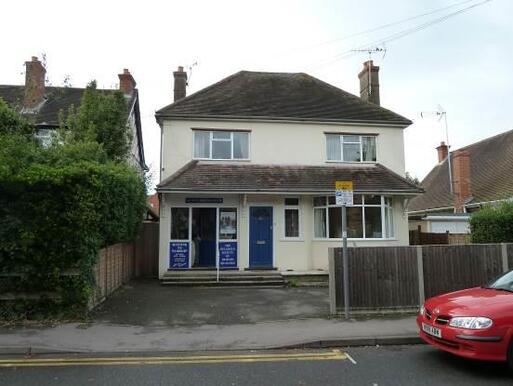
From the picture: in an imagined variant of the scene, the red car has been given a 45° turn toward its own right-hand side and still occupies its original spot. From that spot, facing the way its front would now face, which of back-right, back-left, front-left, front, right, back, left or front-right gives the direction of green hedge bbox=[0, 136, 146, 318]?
front

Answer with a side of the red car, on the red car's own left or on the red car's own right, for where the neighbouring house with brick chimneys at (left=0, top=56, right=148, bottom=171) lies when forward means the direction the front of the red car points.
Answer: on the red car's own right

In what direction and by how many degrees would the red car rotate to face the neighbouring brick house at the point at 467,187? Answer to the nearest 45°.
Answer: approximately 135° to its right

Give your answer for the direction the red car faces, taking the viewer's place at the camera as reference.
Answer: facing the viewer and to the left of the viewer

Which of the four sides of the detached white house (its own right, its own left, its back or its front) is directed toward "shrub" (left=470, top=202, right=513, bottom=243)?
left

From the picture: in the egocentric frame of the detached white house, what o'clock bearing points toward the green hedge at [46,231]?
The green hedge is roughly at 1 o'clock from the detached white house.

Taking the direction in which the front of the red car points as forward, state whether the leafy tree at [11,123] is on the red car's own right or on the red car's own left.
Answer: on the red car's own right

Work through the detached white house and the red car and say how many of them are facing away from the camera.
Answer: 0

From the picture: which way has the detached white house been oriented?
toward the camera

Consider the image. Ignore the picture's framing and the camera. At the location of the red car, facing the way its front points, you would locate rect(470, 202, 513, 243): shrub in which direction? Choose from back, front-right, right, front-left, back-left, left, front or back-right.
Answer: back-right

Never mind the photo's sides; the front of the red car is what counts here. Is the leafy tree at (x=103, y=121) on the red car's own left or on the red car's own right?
on the red car's own right

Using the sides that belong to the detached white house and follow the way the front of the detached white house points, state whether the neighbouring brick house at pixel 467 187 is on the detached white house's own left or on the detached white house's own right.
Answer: on the detached white house's own left

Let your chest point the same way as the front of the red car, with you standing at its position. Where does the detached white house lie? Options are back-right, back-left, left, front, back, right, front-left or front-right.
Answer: right

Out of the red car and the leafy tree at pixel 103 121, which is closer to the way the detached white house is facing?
the red car
